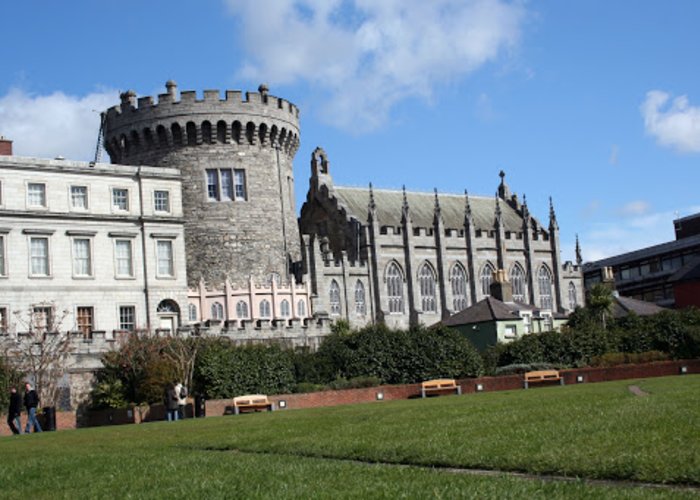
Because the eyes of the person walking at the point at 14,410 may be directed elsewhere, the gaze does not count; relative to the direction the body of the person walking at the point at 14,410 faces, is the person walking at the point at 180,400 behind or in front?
behind

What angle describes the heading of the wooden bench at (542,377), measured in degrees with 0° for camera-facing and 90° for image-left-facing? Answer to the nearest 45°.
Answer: approximately 0°

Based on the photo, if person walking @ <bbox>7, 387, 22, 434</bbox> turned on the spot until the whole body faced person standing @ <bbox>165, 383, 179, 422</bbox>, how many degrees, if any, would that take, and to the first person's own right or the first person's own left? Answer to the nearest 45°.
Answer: approximately 180°

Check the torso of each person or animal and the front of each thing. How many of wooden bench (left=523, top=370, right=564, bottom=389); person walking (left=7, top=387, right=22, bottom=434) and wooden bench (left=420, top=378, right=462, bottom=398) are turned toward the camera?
2

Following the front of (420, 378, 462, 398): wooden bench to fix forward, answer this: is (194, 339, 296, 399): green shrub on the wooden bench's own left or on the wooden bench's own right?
on the wooden bench's own right

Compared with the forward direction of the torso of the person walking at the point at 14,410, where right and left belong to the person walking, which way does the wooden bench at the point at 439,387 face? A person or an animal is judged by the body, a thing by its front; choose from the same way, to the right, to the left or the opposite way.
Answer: to the left

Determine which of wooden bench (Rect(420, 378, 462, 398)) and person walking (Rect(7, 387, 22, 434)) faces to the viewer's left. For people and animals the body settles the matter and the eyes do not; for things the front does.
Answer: the person walking

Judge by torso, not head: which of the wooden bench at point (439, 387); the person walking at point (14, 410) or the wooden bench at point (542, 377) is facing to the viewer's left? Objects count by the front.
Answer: the person walking

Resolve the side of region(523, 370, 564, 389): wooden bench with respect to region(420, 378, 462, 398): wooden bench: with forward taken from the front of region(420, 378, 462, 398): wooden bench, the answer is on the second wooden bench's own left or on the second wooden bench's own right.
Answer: on the second wooden bench's own left

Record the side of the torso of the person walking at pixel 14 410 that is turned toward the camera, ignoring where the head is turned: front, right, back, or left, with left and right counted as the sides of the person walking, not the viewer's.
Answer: left
